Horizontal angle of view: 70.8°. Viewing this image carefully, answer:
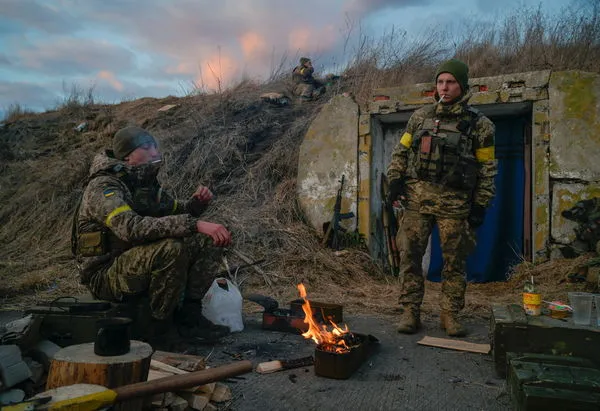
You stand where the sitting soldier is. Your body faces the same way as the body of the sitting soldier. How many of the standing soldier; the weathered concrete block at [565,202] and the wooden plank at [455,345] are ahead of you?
3

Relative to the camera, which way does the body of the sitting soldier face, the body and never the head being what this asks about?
to the viewer's right

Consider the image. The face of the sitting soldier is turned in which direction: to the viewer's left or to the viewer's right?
to the viewer's right

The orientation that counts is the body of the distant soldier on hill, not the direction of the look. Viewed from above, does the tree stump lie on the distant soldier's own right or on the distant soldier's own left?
on the distant soldier's own right

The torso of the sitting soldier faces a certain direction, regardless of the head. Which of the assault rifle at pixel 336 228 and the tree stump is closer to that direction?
the assault rifle

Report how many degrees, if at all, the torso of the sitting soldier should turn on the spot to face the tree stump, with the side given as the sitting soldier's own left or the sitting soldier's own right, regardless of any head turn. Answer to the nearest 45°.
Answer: approximately 90° to the sitting soldier's own right
